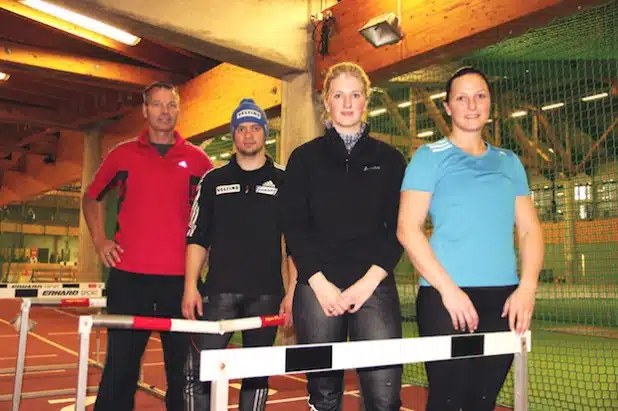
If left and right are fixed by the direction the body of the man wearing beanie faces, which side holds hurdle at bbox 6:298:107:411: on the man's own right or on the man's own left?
on the man's own right

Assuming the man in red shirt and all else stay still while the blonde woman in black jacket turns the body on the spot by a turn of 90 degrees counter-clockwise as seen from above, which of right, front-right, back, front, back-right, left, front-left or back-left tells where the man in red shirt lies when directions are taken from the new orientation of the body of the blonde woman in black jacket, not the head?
back-left

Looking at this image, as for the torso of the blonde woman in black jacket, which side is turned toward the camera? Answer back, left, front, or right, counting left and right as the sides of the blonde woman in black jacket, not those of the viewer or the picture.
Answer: front

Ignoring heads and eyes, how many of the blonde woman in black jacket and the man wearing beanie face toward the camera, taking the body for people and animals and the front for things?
2

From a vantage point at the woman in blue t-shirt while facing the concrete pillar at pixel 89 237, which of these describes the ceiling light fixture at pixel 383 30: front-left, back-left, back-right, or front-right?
front-right

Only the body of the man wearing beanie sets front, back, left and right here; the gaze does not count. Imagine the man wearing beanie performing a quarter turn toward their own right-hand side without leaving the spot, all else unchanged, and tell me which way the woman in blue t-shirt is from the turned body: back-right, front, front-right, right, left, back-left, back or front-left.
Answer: back-left

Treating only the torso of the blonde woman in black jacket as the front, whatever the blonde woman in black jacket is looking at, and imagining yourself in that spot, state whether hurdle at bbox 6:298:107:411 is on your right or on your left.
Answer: on your right

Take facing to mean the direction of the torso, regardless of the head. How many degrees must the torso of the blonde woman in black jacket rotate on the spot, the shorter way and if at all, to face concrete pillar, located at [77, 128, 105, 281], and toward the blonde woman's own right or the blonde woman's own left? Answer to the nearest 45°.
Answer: approximately 135° to the blonde woman's own right

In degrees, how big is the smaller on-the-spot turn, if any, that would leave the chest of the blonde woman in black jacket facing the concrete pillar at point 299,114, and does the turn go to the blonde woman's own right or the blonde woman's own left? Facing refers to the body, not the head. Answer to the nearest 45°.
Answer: approximately 180°

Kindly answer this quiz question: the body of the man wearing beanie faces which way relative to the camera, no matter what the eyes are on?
toward the camera

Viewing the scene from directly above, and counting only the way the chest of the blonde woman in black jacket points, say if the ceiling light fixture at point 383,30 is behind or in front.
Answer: behind
